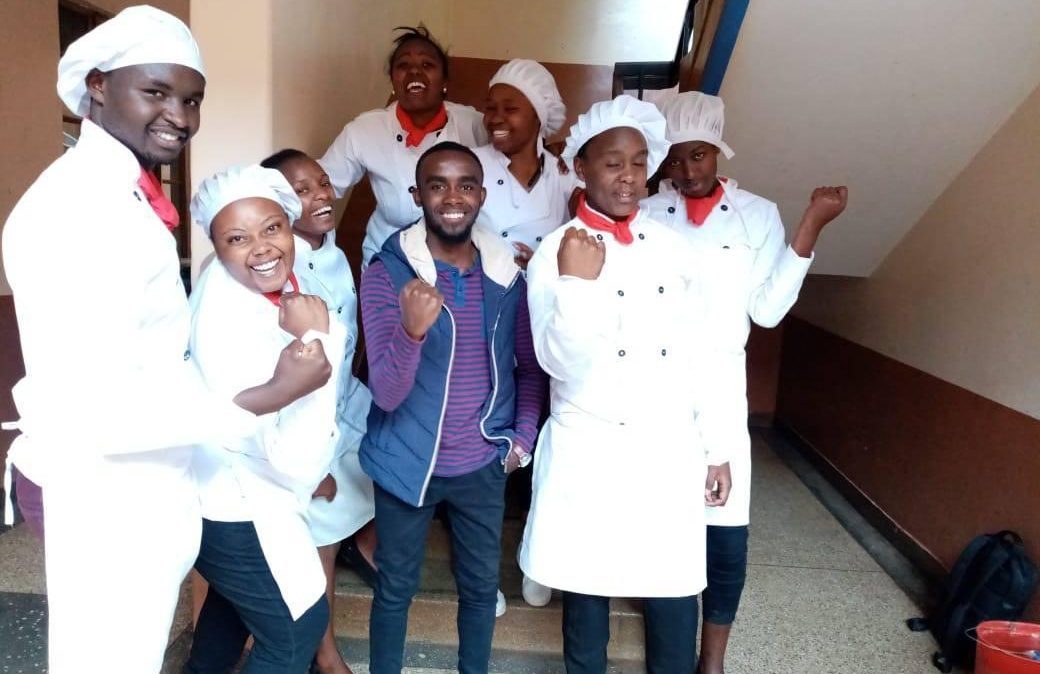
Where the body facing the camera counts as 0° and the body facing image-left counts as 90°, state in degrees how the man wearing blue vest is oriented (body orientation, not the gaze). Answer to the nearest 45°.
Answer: approximately 0°

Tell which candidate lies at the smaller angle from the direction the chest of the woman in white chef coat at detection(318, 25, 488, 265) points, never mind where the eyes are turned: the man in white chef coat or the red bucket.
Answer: the man in white chef coat

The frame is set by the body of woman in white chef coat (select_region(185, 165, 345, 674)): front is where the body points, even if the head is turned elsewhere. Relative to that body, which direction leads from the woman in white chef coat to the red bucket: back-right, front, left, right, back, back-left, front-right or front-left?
front-left

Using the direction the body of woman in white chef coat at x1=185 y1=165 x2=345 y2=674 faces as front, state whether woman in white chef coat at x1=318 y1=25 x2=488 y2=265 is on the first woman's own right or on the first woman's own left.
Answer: on the first woman's own left

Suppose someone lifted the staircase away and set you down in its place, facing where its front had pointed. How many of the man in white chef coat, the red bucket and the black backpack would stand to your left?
2

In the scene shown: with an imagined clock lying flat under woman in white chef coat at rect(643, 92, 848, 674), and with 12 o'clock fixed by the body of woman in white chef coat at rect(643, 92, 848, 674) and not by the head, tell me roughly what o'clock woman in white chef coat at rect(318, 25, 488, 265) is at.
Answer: woman in white chef coat at rect(318, 25, 488, 265) is roughly at 3 o'clock from woman in white chef coat at rect(643, 92, 848, 674).
